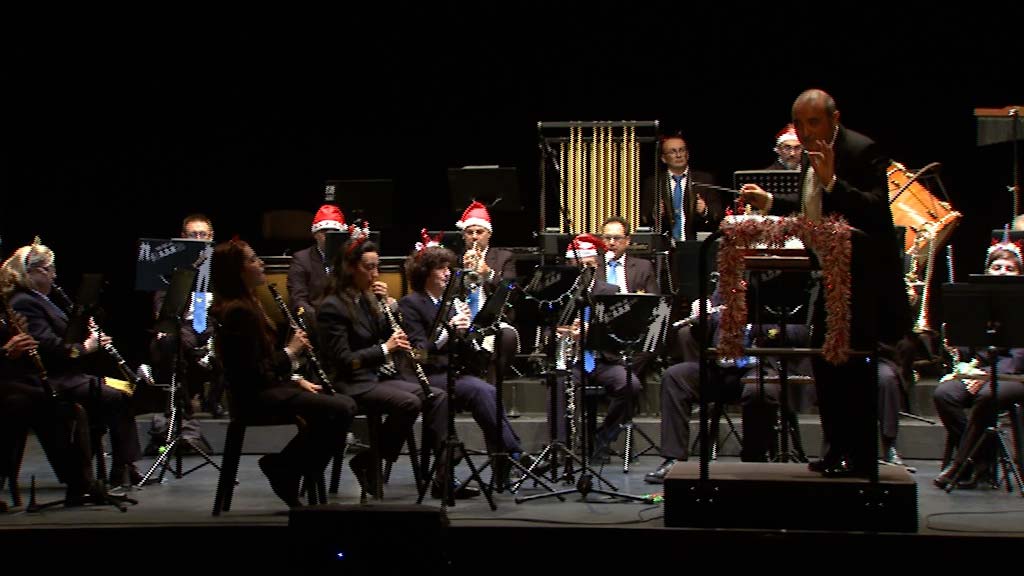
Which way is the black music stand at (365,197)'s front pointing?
away from the camera

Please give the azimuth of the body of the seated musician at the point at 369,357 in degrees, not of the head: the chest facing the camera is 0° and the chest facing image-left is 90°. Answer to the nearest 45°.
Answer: approximately 270°

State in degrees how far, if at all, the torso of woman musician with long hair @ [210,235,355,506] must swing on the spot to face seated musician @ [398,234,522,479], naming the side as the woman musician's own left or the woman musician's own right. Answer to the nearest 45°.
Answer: approximately 45° to the woman musician's own left

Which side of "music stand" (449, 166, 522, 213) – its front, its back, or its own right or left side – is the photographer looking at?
back

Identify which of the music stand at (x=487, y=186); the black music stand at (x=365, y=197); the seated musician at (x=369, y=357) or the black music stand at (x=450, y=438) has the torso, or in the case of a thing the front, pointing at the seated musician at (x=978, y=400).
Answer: the seated musician at (x=369, y=357)

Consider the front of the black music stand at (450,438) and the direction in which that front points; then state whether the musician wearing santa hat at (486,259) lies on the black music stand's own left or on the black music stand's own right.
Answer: on the black music stand's own right

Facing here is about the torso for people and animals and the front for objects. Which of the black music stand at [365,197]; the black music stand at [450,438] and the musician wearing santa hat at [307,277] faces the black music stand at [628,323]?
the musician wearing santa hat

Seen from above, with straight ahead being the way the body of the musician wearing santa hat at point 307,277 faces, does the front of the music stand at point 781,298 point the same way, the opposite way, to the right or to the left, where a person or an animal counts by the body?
to the left

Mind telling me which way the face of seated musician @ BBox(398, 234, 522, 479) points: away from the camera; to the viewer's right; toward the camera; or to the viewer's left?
to the viewer's right

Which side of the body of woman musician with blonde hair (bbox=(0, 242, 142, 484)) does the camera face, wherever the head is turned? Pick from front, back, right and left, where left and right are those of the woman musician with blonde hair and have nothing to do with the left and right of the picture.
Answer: right
